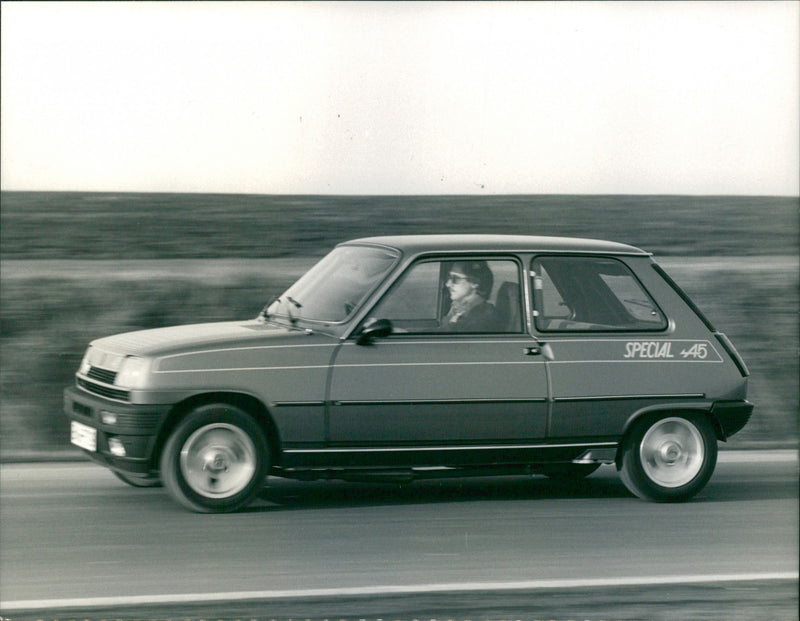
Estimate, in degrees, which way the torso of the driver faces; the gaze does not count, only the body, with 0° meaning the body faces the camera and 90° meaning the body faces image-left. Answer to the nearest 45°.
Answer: approximately 90°

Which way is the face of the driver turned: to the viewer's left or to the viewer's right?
to the viewer's left

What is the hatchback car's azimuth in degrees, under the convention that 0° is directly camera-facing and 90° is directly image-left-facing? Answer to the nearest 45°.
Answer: approximately 90°
